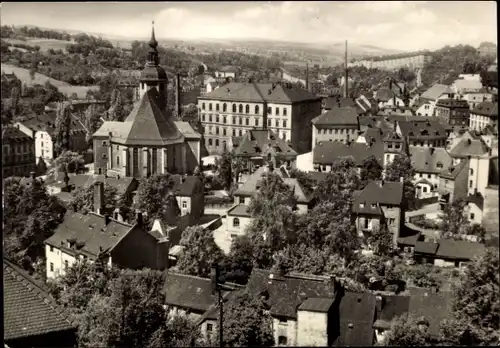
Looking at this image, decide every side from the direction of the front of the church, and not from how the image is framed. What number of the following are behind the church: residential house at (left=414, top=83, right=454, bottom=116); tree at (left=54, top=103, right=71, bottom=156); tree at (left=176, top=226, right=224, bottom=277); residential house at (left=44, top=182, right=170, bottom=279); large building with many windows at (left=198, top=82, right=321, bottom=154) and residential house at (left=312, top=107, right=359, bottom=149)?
2

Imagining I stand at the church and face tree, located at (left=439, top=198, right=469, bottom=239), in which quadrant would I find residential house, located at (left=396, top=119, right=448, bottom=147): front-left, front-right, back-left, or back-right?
front-left

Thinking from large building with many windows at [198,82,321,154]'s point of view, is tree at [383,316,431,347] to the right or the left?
on its left

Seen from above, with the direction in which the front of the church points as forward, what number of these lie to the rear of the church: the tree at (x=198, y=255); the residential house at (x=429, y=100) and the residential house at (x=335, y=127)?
1

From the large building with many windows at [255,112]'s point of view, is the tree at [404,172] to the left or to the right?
on its left

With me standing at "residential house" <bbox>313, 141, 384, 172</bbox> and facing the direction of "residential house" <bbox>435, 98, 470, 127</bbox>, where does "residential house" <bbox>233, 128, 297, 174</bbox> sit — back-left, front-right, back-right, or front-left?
back-left

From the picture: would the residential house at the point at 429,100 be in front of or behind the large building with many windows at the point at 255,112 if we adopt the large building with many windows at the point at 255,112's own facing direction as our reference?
behind

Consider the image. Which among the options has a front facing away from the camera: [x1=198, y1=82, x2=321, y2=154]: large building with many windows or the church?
the church

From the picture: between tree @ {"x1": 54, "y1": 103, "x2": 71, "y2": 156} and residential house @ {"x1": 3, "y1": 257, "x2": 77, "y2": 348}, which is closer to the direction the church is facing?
the tree

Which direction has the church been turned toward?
away from the camera

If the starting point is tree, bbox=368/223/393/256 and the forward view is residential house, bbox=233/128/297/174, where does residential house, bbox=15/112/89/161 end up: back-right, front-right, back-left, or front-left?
front-left

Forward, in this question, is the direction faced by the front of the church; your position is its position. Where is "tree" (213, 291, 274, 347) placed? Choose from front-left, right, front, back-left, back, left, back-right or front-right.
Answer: back

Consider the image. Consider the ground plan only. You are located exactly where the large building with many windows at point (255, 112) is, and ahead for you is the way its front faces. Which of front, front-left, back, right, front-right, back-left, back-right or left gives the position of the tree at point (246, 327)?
front-left

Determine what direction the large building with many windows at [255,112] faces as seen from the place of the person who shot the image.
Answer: facing the viewer and to the left of the viewer

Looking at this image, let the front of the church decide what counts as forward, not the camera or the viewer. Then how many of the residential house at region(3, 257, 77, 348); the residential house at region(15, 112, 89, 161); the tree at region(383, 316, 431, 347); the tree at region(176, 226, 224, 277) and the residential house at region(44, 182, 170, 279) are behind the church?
4

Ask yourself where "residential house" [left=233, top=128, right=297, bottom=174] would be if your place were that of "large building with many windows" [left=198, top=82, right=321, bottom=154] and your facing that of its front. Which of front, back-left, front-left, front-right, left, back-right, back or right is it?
front-left

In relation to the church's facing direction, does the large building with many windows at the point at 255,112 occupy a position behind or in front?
in front

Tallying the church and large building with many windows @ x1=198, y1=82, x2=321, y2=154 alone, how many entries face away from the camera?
1

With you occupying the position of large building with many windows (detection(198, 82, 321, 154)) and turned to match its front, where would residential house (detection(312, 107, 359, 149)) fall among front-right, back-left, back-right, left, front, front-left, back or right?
left
